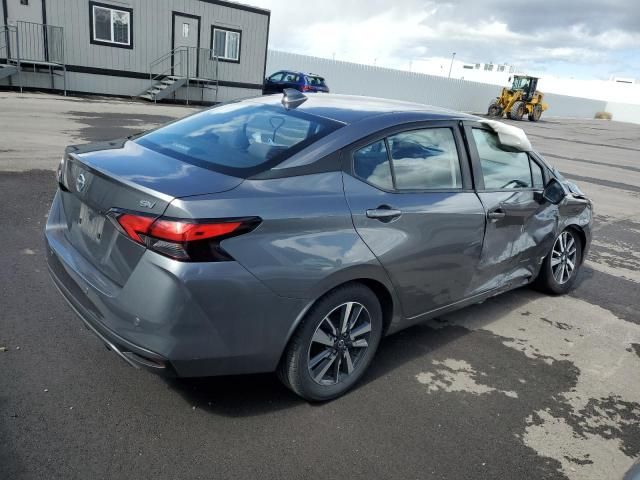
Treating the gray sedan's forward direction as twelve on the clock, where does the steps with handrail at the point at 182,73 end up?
The steps with handrail is roughly at 10 o'clock from the gray sedan.

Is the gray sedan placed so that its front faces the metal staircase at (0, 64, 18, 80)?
no

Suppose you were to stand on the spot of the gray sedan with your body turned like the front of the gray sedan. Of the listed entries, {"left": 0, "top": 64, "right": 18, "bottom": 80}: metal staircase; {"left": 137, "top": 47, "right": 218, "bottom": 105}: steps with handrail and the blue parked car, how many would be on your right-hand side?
0

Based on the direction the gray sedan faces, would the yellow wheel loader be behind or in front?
in front

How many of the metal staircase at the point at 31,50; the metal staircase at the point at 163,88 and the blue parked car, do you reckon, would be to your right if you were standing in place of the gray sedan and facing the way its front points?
0

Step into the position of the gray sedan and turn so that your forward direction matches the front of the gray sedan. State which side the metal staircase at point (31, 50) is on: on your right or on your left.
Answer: on your left

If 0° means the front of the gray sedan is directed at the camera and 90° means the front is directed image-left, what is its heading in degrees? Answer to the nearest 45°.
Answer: approximately 225°

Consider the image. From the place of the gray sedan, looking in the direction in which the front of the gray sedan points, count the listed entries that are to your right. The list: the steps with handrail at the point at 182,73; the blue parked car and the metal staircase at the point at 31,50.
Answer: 0
